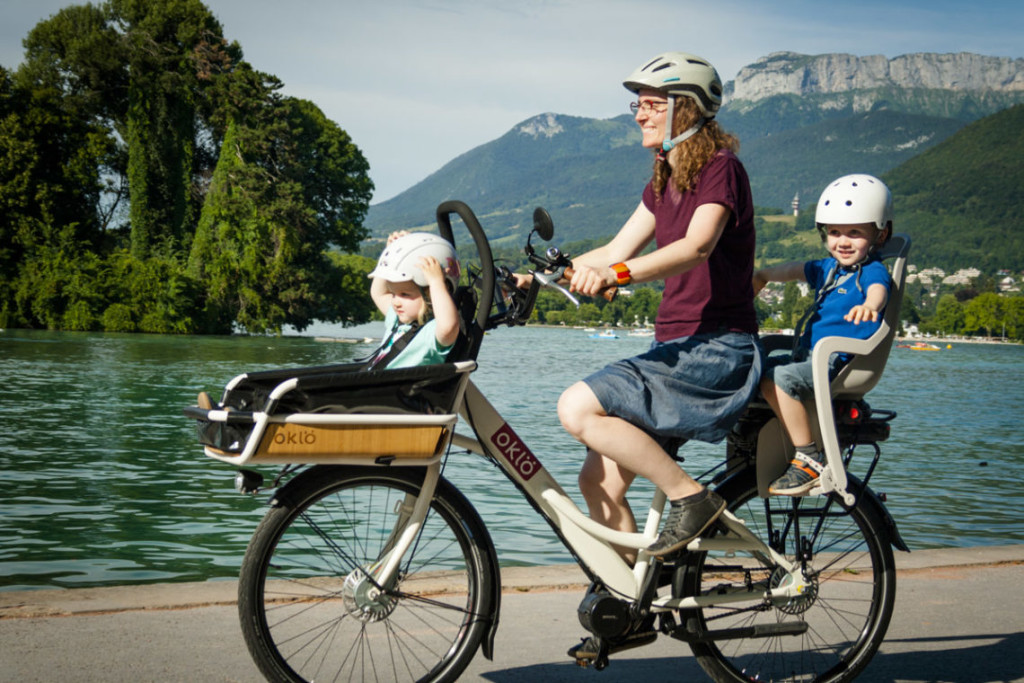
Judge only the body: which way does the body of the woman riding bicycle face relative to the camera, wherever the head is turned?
to the viewer's left

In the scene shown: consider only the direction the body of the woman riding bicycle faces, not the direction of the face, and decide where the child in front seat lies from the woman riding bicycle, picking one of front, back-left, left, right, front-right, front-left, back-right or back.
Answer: front

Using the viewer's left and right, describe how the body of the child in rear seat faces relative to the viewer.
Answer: facing the viewer and to the left of the viewer

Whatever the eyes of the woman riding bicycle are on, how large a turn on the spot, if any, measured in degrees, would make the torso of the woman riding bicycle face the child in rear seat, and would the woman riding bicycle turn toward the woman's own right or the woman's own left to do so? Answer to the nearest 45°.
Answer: approximately 135° to the woman's own right

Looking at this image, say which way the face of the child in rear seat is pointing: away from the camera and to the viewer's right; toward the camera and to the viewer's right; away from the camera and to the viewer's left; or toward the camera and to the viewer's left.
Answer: toward the camera and to the viewer's left

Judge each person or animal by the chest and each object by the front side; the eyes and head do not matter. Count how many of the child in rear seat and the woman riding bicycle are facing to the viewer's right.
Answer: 0

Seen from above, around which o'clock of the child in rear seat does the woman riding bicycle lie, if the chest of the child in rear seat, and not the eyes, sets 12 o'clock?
The woman riding bicycle is roughly at 12 o'clock from the child in rear seat.

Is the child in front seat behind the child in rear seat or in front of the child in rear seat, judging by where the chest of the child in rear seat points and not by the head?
in front

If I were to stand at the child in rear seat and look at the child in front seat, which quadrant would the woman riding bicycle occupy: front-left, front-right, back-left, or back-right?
front-left
